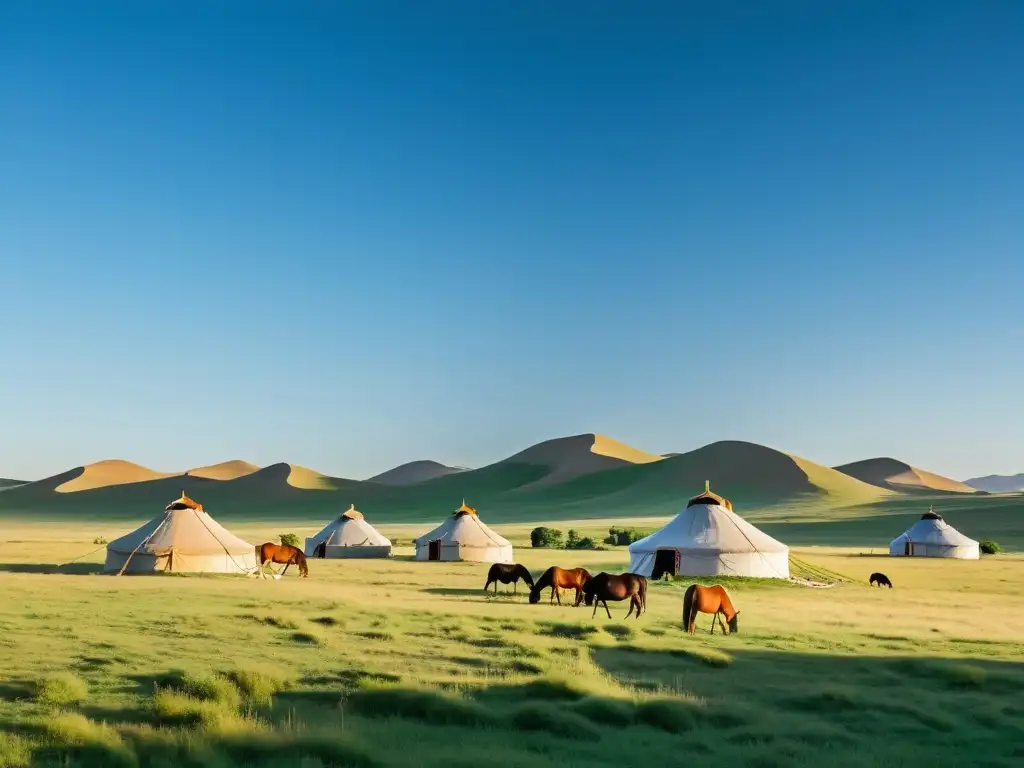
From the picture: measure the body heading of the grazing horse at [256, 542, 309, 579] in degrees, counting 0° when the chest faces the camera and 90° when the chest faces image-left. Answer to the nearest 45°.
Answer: approximately 270°

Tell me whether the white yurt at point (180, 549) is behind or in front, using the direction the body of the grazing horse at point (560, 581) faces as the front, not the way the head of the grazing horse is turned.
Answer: in front

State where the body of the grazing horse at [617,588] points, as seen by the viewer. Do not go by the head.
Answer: to the viewer's left

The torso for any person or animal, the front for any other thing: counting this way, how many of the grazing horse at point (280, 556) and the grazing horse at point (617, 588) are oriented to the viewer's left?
1

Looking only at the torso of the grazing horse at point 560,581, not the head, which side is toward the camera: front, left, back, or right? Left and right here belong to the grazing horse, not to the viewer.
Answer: left

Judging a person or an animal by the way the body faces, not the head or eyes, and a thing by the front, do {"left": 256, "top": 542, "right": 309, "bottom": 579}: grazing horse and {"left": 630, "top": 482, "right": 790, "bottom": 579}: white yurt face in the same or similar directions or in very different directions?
very different directions

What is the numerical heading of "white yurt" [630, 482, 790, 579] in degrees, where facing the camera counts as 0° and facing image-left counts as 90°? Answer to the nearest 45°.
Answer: approximately 45°

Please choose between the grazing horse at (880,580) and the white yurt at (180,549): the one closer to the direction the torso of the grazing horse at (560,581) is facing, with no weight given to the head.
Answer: the white yurt

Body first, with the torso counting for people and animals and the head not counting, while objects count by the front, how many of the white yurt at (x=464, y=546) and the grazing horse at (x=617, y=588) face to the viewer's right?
0

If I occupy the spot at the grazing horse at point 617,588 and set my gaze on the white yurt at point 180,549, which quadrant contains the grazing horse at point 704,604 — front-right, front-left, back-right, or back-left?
back-left

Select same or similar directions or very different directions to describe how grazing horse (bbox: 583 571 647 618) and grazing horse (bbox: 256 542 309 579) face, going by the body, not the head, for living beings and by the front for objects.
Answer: very different directions

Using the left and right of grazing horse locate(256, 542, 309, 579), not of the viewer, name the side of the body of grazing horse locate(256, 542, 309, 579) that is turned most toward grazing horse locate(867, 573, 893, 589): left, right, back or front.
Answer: front

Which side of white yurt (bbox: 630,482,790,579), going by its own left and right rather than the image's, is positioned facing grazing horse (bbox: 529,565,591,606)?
front
